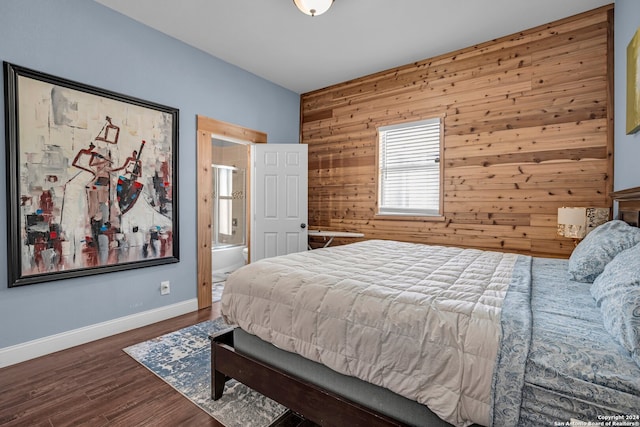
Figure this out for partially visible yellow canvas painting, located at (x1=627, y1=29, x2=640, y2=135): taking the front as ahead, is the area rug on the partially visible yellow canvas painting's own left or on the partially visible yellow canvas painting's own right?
on the partially visible yellow canvas painting's own left

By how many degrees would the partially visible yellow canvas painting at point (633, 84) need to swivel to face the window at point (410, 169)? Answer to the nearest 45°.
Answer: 0° — it already faces it

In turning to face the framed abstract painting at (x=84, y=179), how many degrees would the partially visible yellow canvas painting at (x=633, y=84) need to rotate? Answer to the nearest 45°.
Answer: approximately 45° to its left

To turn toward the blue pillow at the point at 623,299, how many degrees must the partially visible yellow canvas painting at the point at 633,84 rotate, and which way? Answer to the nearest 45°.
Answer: approximately 90° to its left

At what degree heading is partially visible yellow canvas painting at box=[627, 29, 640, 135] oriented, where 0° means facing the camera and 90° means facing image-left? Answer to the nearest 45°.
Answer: approximately 90°

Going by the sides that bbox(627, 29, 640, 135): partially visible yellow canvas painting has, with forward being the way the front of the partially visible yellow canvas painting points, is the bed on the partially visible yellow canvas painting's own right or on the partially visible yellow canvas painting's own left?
on the partially visible yellow canvas painting's own left

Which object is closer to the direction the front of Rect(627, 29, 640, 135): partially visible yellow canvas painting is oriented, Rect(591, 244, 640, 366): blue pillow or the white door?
the white door

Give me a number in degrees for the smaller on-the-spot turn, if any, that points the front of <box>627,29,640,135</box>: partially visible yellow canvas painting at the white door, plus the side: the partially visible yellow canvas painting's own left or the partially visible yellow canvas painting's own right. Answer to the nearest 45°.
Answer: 0° — it already faces it
